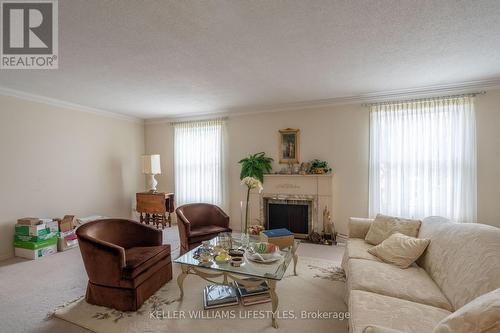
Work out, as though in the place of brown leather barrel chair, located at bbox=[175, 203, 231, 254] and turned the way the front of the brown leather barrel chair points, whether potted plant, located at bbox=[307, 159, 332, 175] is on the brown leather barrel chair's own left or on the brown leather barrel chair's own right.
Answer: on the brown leather barrel chair's own left

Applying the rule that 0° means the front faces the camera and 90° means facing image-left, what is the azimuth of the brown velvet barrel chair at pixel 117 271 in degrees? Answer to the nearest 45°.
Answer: approximately 315°

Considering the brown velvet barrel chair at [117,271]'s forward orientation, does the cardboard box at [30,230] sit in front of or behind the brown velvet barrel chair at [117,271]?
behind

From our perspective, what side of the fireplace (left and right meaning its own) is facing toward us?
front

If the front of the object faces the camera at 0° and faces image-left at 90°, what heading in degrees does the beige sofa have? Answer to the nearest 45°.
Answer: approximately 90°

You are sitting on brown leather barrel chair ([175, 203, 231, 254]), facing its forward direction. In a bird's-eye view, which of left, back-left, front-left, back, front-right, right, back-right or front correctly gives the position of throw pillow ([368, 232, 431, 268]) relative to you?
front

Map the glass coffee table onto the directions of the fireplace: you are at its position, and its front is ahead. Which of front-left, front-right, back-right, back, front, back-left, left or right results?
front

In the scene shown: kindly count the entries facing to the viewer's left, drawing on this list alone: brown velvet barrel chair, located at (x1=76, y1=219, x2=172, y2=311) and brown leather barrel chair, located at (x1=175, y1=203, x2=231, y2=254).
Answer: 0

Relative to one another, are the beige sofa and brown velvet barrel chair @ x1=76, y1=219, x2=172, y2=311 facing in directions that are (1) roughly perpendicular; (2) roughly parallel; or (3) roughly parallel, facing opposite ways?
roughly parallel, facing opposite ways

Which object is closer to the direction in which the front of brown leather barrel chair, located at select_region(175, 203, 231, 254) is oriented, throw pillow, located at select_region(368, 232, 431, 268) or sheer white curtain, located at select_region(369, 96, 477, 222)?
the throw pillow

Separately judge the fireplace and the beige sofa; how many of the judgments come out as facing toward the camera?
1

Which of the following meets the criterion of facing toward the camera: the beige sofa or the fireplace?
the fireplace
